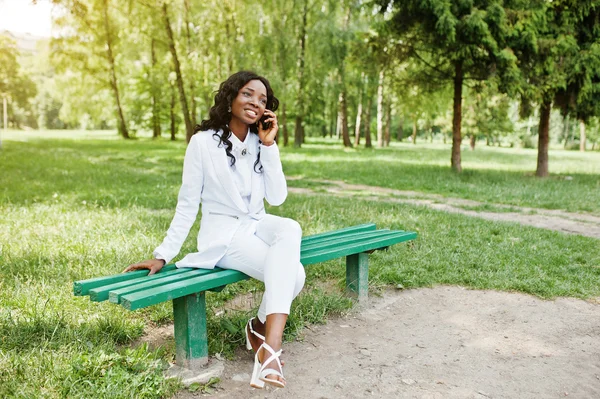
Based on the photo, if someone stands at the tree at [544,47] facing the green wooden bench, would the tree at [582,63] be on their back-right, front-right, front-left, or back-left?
back-left

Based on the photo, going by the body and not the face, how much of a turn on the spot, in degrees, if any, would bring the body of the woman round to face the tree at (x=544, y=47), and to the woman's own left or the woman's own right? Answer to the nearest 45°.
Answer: approximately 90° to the woman's own left

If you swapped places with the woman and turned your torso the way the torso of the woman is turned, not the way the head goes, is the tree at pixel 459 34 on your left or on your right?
on your left

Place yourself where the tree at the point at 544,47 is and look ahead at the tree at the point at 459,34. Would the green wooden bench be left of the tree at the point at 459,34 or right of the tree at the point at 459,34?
left

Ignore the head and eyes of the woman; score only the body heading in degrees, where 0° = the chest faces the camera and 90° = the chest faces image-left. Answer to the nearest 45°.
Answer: approximately 315°

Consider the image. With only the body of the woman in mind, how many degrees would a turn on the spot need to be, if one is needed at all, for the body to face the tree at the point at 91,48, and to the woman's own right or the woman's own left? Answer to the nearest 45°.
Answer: approximately 135° to the woman's own left

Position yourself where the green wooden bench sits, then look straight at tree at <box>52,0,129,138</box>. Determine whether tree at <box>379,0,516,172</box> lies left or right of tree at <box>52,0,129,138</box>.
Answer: right
